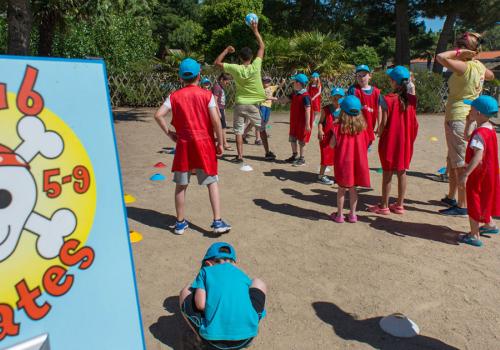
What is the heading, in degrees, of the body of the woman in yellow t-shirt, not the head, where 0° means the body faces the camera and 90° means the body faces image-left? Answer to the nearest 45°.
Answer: approximately 135°

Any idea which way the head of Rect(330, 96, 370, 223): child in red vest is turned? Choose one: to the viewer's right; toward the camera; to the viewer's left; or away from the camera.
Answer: away from the camera

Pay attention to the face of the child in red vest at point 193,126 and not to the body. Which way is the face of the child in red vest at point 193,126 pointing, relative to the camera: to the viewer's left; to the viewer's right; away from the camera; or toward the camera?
away from the camera

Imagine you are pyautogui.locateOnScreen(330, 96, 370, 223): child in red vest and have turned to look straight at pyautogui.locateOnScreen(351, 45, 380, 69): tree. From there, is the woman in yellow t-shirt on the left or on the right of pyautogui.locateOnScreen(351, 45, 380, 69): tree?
right

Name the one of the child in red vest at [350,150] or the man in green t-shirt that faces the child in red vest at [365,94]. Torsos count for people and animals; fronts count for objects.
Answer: the child in red vest at [350,150]

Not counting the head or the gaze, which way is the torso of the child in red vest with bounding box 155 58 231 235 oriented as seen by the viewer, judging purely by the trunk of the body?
away from the camera

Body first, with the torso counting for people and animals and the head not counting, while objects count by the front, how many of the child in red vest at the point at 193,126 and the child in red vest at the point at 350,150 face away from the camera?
2
